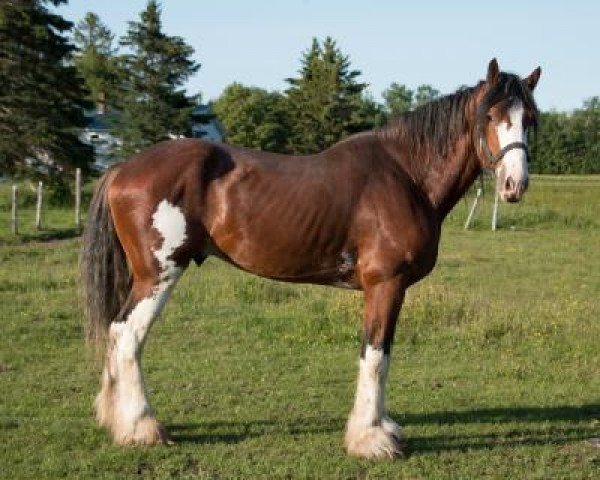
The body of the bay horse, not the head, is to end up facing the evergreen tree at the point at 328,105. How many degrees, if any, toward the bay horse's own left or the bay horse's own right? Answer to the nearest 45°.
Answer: approximately 90° to the bay horse's own left

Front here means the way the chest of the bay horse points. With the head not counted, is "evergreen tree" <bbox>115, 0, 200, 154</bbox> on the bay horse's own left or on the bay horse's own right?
on the bay horse's own left

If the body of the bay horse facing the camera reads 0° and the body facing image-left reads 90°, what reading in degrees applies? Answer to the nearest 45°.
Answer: approximately 270°

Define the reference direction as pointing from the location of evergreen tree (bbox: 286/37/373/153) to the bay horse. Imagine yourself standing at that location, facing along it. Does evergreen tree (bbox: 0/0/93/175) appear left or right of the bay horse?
right

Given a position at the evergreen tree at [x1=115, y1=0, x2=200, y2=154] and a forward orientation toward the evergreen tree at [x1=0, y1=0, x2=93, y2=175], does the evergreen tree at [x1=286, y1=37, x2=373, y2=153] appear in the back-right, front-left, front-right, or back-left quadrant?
back-left

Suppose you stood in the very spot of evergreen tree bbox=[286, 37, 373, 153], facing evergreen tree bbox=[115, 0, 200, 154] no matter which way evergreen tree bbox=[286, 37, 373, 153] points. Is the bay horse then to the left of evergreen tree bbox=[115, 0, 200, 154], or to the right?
left
